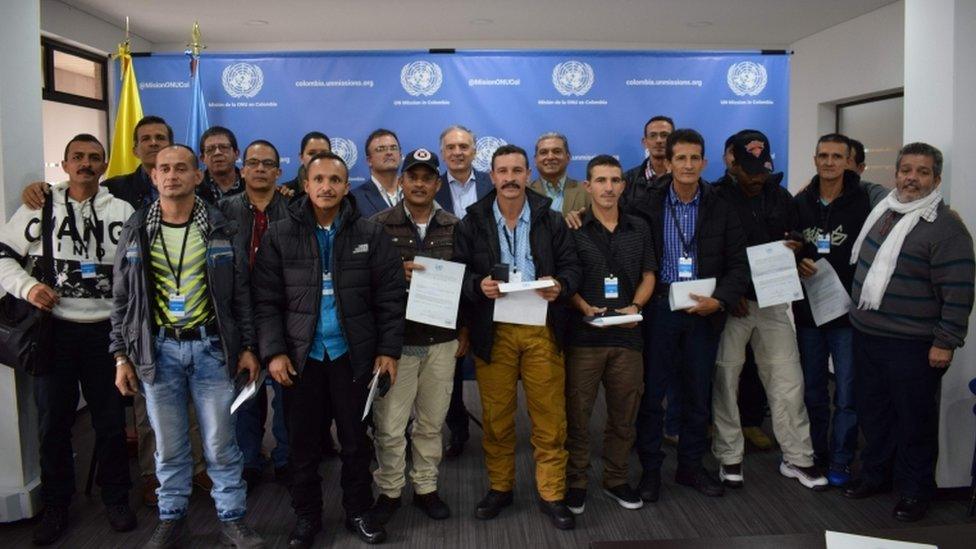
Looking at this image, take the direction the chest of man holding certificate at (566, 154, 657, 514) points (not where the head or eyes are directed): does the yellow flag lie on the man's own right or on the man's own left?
on the man's own right

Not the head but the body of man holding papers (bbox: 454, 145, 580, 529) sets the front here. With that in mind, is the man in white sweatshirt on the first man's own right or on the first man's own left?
on the first man's own right

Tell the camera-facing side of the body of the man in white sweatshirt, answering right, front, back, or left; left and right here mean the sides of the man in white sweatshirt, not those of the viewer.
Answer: front

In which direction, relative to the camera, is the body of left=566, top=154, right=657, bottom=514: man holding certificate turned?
toward the camera

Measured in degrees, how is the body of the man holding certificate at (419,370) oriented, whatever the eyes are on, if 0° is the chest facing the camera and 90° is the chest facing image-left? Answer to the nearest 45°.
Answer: approximately 0°

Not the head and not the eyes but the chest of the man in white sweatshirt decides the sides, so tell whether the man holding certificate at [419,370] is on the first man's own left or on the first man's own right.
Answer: on the first man's own left

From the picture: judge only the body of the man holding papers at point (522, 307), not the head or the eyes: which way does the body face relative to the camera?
toward the camera

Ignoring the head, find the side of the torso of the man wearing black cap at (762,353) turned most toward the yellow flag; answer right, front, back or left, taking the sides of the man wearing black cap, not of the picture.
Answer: right

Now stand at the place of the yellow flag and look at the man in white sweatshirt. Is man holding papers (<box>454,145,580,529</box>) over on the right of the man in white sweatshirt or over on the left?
left
